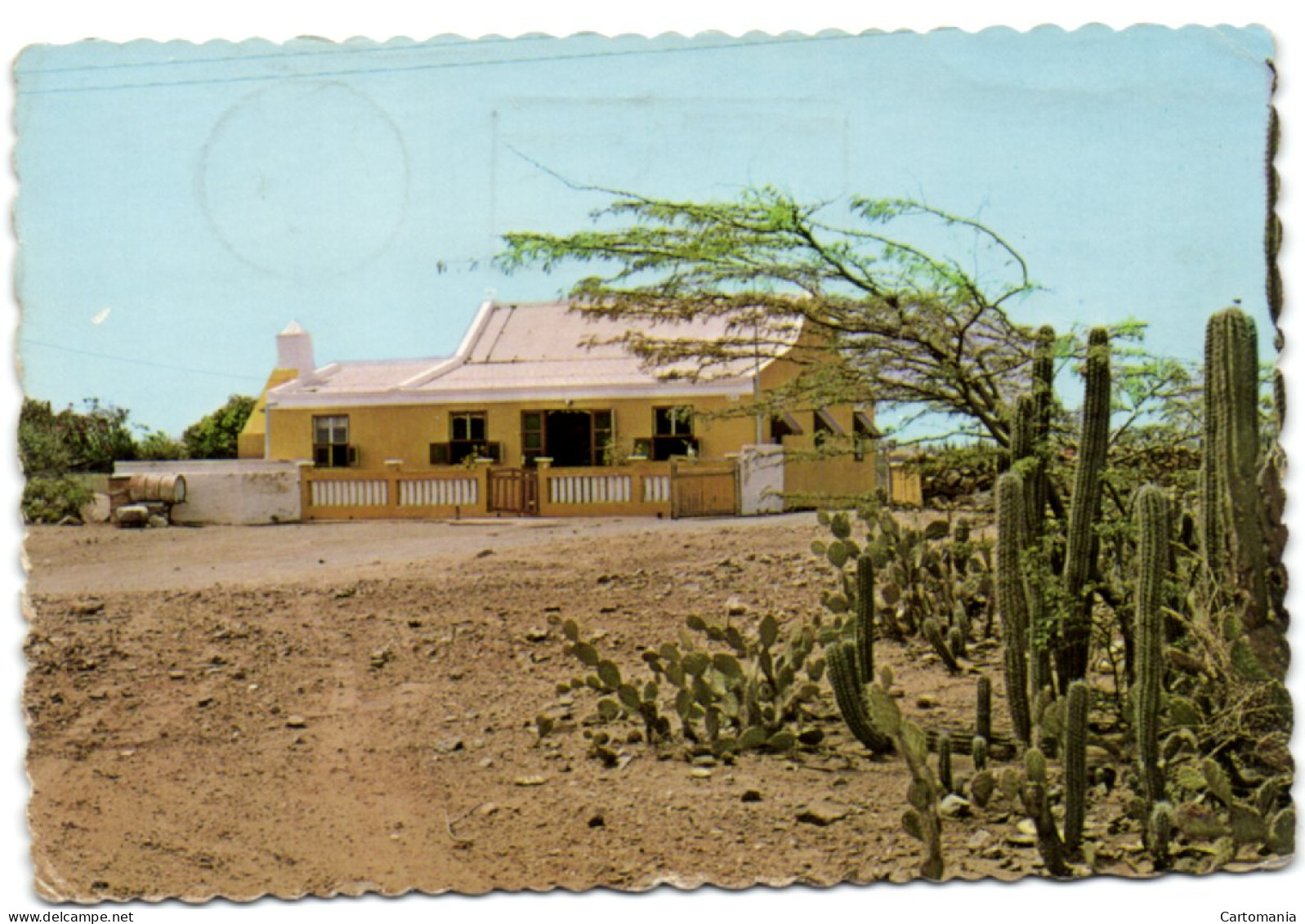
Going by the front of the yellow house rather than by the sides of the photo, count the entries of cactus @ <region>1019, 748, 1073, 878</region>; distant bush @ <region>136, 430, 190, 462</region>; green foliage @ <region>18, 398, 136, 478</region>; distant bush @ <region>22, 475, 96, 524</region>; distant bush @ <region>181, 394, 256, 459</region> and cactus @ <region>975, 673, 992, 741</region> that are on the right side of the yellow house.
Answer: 4

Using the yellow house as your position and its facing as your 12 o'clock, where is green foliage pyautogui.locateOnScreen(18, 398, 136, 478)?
The green foliage is roughly at 3 o'clock from the yellow house.

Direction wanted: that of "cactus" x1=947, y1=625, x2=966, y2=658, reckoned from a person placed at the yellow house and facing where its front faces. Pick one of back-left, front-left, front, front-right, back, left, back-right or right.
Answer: front

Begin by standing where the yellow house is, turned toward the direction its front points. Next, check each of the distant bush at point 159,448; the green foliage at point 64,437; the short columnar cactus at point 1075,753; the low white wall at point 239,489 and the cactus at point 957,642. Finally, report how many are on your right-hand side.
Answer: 3

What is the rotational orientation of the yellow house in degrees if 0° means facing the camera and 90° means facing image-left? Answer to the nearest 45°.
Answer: approximately 0°

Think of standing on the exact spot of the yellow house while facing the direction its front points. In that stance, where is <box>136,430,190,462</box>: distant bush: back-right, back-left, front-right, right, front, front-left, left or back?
right

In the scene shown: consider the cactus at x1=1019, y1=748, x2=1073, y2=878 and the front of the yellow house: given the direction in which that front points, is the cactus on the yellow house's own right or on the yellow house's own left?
on the yellow house's own left

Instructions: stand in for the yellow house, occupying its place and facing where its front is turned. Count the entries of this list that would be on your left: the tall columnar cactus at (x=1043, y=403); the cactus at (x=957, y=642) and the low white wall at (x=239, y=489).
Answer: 2

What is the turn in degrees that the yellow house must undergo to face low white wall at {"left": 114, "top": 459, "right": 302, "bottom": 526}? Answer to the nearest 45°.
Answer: approximately 90° to its right

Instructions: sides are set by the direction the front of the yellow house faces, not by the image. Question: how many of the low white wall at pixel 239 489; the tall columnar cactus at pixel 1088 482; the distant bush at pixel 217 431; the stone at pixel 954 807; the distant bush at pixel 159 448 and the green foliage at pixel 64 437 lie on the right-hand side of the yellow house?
4

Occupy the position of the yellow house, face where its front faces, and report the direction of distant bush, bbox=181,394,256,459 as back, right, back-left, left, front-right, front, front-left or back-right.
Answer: right

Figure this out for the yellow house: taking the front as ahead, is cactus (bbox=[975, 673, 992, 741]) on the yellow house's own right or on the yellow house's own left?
on the yellow house's own left
